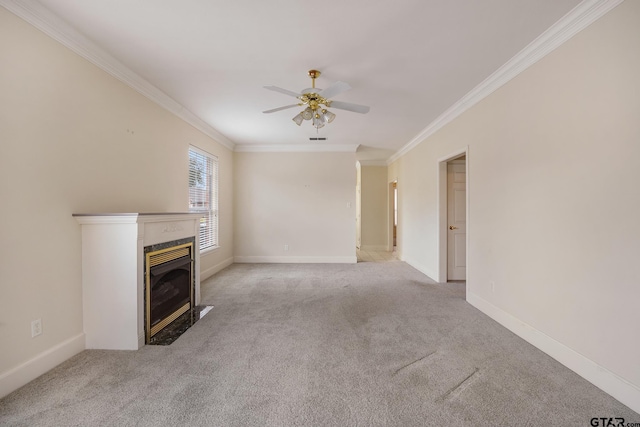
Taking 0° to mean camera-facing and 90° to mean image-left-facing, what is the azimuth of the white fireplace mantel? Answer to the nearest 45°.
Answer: approximately 315°

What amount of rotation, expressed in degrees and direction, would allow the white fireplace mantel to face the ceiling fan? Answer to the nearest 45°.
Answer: approximately 45° to its left
